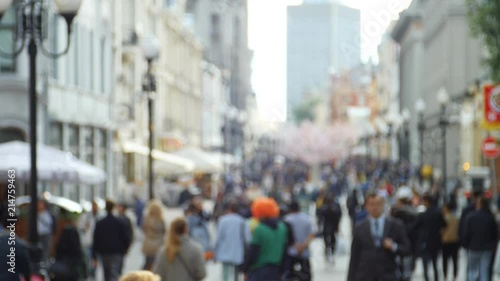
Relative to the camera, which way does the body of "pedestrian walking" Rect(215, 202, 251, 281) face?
away from the camera

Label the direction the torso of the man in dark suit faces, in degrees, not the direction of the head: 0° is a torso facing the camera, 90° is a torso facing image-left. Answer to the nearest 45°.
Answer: approximately 0°

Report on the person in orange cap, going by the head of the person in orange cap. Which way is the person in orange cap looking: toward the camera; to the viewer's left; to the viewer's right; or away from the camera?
away from the camera

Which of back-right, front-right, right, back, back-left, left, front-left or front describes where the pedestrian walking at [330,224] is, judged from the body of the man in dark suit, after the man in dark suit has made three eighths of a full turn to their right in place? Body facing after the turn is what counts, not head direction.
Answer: front-right

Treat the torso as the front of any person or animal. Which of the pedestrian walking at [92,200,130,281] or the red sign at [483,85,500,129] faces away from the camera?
the pedestrian walking

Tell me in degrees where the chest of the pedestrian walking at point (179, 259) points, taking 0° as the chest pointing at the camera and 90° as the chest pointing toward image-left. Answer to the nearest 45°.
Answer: approximately 180°

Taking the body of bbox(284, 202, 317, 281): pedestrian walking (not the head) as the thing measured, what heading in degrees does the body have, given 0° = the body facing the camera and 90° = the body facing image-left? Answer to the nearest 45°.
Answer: approximately 180°
